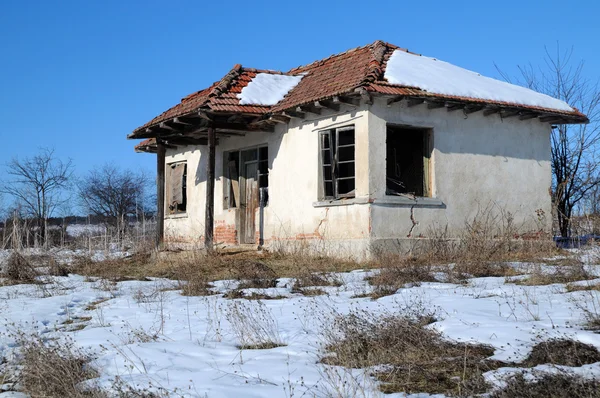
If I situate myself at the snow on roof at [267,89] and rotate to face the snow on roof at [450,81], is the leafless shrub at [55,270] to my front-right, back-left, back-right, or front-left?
back-right

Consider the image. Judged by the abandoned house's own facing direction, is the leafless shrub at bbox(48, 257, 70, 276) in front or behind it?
in front

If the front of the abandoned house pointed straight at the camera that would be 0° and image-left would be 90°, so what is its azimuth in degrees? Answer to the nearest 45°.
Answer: approximately 45°
